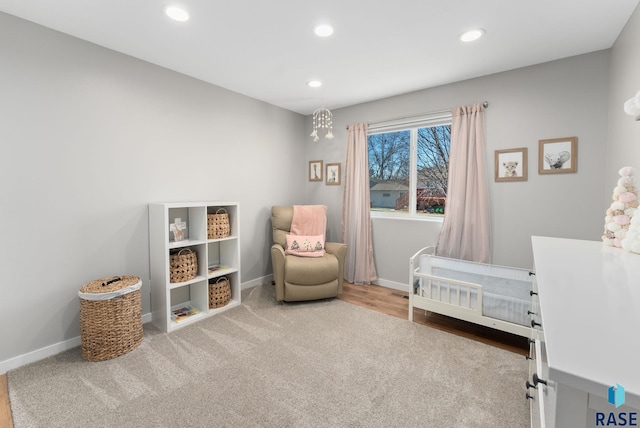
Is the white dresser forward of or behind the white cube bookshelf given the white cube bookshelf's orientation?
forward

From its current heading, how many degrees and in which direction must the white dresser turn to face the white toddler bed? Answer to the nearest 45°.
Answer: approximately 90° to its right

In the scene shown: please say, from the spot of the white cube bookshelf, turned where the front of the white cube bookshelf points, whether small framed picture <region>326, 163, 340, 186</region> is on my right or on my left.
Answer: on my left

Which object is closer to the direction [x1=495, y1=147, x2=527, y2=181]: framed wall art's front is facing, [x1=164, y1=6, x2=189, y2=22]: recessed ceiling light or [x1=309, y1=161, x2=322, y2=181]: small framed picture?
the recessed ceiling light

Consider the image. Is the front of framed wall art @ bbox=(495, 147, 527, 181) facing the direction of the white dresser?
yes

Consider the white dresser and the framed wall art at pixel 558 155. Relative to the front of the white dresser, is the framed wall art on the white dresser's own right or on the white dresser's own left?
on the white dresser's own right

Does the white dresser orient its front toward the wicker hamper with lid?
yes

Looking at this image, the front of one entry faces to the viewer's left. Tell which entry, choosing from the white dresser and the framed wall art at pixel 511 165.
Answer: the white dresser

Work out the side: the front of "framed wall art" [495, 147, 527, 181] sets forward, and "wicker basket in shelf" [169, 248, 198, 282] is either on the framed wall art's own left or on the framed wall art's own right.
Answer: on the framed wall art's own right

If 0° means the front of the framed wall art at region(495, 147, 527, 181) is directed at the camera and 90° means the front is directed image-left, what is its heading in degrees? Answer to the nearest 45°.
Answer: approximately 0°

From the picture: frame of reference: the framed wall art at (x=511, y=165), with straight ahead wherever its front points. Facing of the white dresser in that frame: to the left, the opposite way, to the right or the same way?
to the right

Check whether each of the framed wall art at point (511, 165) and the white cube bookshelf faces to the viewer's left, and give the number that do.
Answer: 0

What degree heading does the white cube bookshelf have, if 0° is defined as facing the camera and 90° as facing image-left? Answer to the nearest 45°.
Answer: approximately 315°

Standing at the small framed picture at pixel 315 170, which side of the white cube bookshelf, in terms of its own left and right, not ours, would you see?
left

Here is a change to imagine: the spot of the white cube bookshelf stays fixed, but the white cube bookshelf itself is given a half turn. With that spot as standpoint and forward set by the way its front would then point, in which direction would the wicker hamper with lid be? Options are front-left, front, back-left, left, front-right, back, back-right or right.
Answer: left

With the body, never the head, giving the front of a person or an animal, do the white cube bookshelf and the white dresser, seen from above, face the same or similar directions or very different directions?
very different directions

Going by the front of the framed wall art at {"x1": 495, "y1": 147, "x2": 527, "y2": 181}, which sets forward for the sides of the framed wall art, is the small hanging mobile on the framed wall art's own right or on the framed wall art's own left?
on the framed wall art's own right

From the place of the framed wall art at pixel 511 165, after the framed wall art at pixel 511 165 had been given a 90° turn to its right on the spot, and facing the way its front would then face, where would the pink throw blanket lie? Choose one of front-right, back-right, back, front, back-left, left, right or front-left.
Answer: front
